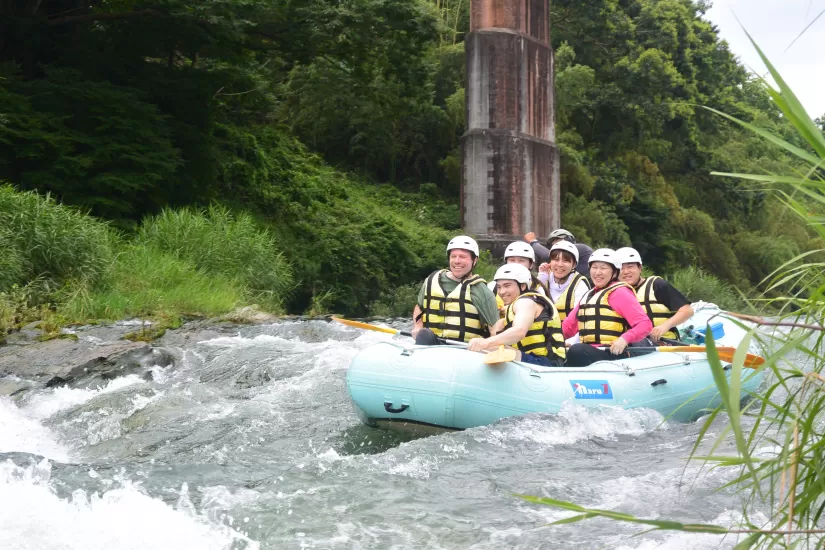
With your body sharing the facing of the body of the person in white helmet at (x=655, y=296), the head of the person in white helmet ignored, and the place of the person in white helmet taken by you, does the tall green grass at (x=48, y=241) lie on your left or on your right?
on your right

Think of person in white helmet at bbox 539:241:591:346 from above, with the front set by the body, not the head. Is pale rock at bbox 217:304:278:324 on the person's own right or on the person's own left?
on the person's own right

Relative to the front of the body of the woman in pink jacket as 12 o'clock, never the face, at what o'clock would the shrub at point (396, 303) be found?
The shrub is roughly at 4 o'clock from the woman in pink jacket.

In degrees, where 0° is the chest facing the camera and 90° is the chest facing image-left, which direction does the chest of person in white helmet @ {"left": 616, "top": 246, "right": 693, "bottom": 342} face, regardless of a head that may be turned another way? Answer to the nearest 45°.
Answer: approximately 45°
